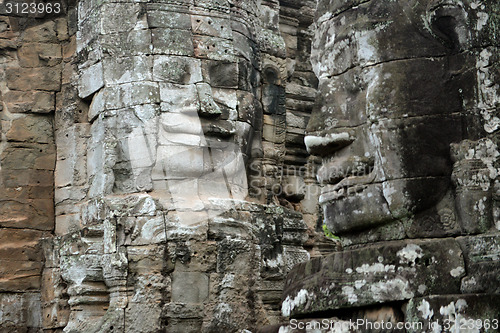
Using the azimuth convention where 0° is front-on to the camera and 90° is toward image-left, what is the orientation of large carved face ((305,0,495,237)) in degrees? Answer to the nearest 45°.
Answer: approximately 90°
